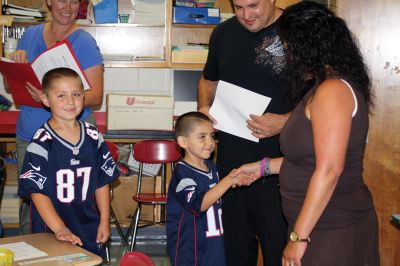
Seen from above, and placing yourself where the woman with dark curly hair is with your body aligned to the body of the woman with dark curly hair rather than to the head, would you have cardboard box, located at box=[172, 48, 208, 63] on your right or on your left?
on your right

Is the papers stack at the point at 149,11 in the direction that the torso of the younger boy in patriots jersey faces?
no

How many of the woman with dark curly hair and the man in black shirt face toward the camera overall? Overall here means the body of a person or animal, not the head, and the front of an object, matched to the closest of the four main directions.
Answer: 1

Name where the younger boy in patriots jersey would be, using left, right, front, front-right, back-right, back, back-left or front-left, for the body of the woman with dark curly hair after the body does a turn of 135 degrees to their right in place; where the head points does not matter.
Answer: left

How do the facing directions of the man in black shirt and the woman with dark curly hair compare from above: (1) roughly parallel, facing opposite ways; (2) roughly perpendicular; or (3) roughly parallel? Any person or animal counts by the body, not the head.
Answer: roughly perpendicular

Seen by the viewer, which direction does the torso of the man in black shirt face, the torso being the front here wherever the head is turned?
toward the camera

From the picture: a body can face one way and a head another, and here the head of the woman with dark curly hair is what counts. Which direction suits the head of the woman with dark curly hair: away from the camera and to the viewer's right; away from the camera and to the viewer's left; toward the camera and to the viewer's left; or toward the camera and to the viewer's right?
away from the camera and to the viewer's left

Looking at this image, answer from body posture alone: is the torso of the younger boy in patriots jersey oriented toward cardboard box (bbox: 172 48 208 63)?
no

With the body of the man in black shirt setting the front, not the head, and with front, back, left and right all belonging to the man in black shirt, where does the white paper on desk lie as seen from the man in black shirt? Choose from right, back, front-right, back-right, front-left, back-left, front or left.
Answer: front-right

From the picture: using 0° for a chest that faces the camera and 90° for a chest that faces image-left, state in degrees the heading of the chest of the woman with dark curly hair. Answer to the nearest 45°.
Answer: approximately 90°

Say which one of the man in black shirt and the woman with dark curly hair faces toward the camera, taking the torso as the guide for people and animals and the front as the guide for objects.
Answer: the man in black shirt

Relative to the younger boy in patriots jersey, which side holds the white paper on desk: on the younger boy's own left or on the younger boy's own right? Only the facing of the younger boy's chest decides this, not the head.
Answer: on the younger boy's own right

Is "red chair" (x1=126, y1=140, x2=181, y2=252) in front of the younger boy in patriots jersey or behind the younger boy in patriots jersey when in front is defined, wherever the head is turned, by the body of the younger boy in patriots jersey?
behind

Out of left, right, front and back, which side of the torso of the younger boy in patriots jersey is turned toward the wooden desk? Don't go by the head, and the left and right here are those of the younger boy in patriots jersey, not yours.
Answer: right

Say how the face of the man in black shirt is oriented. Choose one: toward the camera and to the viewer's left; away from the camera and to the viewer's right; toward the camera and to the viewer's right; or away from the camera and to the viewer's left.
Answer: toward the camera and to the viewer's left

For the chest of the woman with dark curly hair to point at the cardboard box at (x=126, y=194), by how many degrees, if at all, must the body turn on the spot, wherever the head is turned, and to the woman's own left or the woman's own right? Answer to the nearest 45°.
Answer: approximately 45° to the woman's own right
